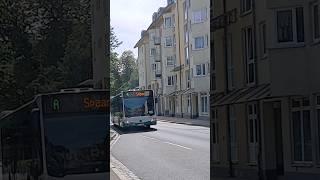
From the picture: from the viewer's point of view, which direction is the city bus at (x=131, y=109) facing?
toward the camera

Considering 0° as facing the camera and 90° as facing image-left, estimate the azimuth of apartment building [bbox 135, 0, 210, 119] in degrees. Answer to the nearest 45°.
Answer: approximately 45°

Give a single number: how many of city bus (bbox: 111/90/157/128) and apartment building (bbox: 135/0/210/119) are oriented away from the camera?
0
